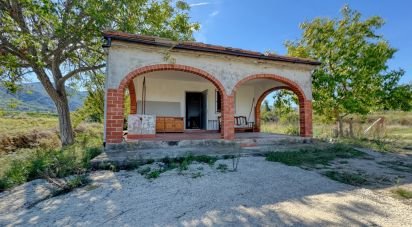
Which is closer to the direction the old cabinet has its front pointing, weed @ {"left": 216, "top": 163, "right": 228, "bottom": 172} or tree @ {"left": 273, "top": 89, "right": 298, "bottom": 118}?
the weed

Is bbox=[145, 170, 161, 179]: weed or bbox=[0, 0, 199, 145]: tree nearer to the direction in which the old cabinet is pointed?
the weed

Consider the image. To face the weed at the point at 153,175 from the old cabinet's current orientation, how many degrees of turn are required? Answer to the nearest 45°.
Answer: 0° — it already faces it

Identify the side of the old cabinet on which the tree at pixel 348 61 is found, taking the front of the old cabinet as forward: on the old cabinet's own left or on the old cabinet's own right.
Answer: on the old cabinet's own left

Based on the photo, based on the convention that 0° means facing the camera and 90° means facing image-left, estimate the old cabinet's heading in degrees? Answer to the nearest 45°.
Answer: approximately 0°

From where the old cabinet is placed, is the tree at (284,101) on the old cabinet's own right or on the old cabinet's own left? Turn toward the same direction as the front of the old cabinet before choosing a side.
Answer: on the old cabinet's own left

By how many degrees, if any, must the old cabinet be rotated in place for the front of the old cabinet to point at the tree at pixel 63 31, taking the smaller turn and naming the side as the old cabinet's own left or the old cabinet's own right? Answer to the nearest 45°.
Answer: approximately 90° to the old cabinet's own right

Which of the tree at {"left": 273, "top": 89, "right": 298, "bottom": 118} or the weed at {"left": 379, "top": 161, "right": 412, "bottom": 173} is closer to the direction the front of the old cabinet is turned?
the weed

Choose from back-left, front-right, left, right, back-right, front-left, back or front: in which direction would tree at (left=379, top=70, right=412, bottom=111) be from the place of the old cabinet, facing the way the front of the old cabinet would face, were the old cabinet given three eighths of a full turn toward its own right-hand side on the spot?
back-right

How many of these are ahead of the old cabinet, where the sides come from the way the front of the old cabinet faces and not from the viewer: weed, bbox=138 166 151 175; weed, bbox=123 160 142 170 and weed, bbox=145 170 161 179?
3

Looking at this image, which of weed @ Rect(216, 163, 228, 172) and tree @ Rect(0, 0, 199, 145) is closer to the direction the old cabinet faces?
the weed

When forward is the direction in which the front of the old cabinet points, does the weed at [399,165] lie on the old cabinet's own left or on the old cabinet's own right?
on the old cabinet's own left

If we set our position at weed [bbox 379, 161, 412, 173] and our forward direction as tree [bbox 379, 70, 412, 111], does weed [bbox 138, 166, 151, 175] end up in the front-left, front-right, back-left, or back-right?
back-left
